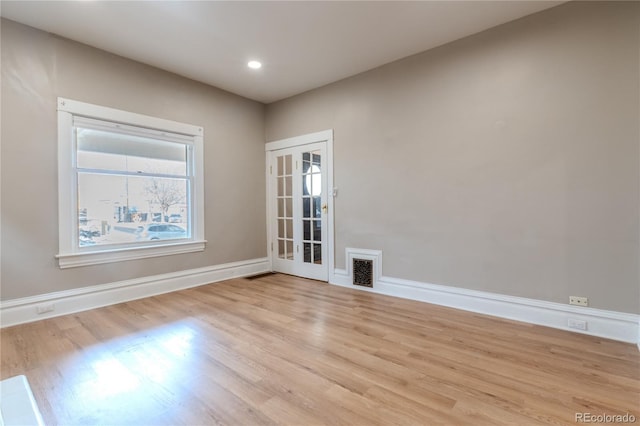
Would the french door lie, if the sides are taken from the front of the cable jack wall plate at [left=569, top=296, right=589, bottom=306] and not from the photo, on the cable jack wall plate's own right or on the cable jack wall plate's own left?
on the cable jack wall plate's own right

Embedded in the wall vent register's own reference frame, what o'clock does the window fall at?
The window is roughly at 1 o'clock from the wall vent register.

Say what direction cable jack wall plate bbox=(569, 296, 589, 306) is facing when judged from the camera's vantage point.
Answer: facing the viewer

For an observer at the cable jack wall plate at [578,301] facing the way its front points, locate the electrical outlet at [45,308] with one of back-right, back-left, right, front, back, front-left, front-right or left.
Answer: front-right

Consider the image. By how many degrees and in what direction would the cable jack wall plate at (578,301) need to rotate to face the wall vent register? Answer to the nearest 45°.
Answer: approximately 90° to its right

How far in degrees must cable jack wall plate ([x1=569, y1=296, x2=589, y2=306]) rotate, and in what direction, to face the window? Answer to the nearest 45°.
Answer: approximately 45° to its right

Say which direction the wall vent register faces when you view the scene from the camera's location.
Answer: facing the viewer and to the left of the viewer

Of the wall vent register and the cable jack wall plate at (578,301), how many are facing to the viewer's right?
0

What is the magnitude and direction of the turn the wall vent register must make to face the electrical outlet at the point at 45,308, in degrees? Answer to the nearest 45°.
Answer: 0° — it already faces it
